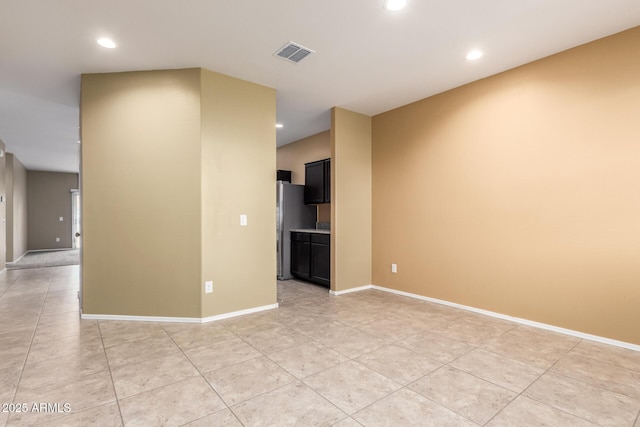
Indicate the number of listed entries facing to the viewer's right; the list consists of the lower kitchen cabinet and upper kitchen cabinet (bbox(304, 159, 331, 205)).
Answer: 0

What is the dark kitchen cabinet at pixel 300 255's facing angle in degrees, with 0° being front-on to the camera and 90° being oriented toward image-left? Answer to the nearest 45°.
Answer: approximately 45°

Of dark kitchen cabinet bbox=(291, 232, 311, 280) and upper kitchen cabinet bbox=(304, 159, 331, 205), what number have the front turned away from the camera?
0

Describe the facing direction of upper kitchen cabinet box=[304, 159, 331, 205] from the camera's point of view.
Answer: facing the viewer and to the left of the viewer

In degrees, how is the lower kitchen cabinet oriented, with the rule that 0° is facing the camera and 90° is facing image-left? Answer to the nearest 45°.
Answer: approximately 45°
